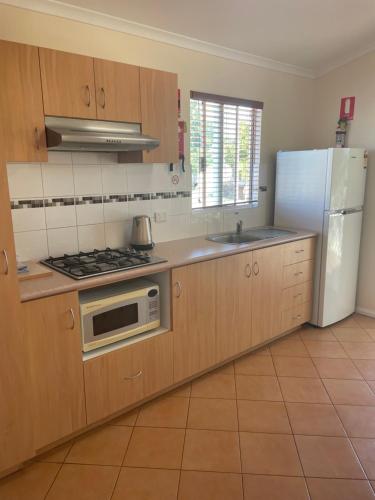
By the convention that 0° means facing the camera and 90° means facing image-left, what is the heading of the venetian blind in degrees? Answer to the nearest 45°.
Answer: approximately 315°

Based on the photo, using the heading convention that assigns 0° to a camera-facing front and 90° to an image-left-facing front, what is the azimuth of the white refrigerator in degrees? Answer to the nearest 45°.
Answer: approximately 315°

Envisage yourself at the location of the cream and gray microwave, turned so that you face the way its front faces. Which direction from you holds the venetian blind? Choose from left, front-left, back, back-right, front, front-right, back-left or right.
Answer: left

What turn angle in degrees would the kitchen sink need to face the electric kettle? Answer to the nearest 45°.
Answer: approximately 90° to its right

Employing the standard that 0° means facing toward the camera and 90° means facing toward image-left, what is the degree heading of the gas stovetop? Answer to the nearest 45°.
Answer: approximately 315°

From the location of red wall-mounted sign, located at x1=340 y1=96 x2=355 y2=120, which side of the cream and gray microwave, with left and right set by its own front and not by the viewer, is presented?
left

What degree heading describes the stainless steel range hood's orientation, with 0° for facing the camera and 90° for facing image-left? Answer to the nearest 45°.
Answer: approximately 315°

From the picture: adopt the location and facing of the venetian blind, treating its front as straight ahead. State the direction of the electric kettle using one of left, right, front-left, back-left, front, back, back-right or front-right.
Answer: right

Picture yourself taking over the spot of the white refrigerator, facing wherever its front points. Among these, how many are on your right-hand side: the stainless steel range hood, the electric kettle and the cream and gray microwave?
3
